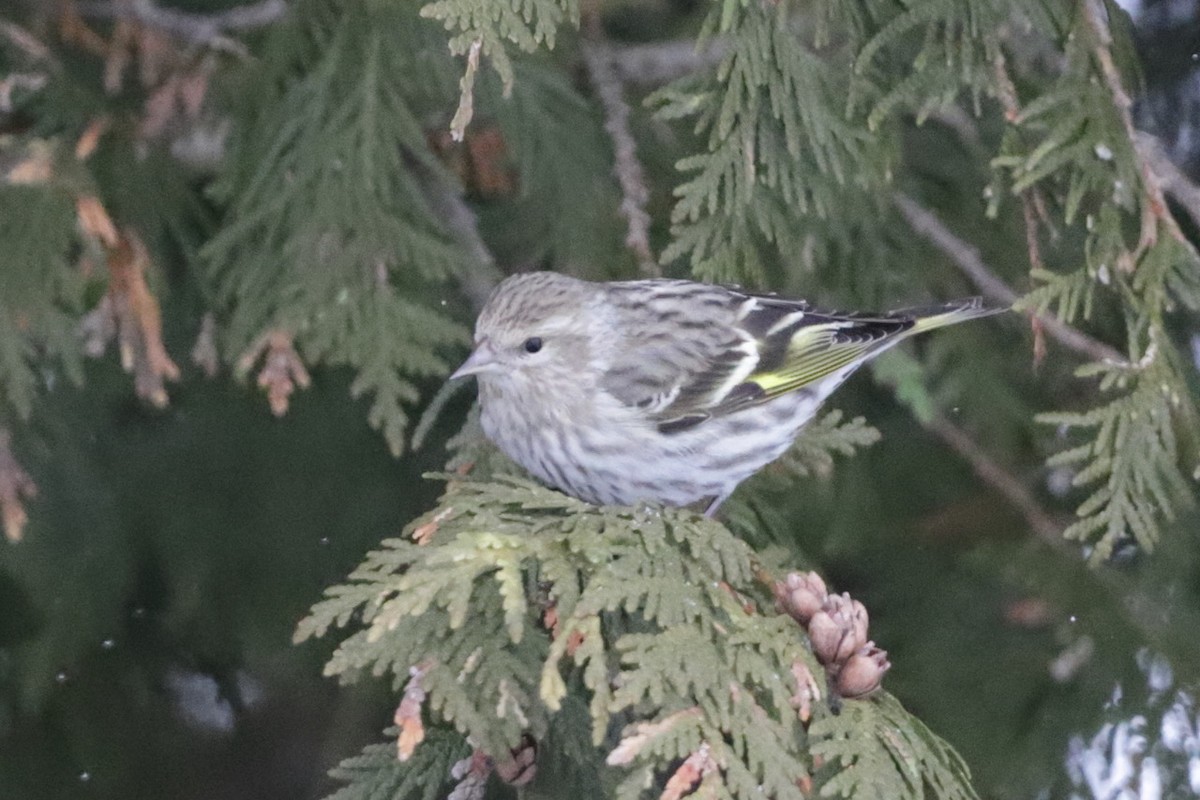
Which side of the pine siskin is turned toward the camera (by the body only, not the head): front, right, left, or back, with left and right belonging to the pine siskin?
left
